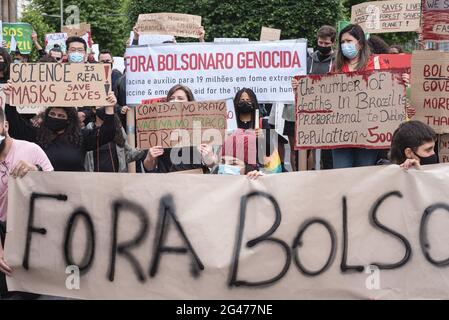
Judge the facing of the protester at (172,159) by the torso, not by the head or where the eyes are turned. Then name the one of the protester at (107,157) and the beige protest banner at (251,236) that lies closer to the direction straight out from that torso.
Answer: the beige protest banner

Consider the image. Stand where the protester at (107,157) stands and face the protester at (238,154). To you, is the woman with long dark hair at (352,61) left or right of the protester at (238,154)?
left

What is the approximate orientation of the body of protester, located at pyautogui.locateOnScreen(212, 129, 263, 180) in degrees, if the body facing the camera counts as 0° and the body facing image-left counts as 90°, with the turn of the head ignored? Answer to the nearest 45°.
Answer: approximately 45°

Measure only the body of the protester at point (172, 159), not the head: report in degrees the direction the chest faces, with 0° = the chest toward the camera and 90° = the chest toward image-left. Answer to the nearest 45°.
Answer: approximately 0°

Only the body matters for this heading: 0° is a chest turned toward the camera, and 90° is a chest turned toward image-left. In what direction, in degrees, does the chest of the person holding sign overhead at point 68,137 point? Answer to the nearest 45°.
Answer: approximately 0°

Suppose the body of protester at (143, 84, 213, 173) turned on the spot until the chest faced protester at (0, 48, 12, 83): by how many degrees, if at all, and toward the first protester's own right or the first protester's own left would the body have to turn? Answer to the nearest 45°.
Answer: approximately 135° to the first protester's own right

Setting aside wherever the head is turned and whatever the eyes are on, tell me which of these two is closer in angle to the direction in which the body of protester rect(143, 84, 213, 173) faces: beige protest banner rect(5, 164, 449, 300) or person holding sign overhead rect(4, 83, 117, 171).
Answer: the beige protest banner

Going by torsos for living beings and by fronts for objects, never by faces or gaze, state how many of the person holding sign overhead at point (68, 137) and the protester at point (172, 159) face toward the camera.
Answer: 2

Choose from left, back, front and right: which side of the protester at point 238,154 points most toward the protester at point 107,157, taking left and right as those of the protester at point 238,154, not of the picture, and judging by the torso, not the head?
right
